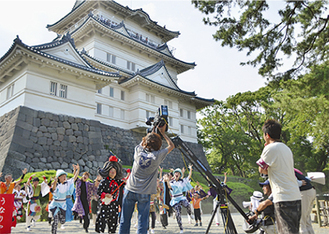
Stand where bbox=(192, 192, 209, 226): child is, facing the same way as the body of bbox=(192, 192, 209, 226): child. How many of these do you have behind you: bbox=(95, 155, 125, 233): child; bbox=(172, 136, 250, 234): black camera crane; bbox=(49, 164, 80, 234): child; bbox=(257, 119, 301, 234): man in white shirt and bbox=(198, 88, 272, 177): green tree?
1

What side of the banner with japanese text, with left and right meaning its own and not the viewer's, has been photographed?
front

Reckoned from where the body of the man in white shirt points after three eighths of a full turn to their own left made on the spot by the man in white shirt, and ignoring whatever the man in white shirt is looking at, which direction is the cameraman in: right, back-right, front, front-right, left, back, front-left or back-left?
right

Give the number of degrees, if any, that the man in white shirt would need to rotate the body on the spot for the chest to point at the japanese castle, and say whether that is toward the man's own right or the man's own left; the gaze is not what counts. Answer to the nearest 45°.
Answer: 0° — they already face it

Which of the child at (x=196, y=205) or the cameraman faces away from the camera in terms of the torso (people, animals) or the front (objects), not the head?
the cameraman

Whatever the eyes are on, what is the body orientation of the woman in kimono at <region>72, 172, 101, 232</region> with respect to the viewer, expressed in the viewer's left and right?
facing the viewer

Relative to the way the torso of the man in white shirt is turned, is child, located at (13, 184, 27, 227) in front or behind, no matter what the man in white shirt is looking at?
in front

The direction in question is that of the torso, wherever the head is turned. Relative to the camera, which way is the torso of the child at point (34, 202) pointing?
toward the camera

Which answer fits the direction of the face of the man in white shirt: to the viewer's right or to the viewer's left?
to the viewer's left

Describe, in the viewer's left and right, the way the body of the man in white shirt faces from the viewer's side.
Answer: facing away from the viewer and to the left of the viewer

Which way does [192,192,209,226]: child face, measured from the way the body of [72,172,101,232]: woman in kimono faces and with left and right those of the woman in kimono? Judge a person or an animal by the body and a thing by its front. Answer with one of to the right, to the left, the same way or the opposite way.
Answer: the same way

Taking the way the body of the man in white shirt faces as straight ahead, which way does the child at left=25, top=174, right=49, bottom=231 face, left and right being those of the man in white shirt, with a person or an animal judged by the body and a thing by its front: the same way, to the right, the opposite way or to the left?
the opposite way

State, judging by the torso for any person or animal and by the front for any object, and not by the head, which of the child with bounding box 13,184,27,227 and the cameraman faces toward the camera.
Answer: the child

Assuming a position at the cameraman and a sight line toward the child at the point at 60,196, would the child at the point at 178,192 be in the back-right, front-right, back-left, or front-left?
front-right

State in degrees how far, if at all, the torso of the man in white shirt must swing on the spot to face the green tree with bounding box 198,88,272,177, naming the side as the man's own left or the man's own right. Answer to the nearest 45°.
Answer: approximately 45° to the man's own right

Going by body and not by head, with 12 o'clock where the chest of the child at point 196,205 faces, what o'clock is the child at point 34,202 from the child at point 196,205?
the child at point 34,202 is roughly at 2 o'clock from the child at point 196,205.

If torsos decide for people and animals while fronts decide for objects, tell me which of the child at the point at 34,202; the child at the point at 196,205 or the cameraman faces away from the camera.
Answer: the cameraman
